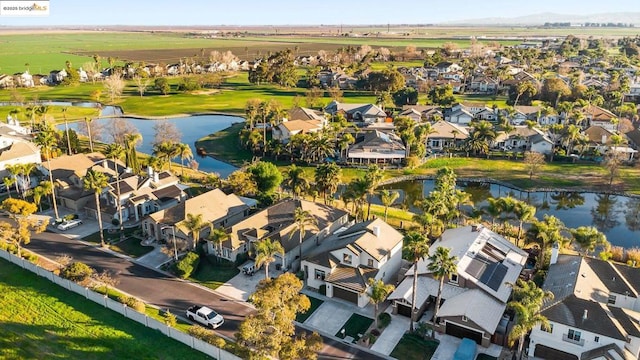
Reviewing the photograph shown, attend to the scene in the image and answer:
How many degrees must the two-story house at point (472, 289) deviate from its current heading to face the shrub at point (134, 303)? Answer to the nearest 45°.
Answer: approximately 45° to its right

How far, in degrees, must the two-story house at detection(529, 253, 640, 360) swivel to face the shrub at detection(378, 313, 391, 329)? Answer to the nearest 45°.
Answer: approximately 90° to its right

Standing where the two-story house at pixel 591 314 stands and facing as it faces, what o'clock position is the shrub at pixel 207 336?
The shrub is roughly at 2 o'clock from the two-story house.

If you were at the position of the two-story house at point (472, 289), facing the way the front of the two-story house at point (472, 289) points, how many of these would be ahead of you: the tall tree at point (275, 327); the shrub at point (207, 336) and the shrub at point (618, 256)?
2

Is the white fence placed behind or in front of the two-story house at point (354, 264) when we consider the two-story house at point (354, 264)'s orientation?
in front

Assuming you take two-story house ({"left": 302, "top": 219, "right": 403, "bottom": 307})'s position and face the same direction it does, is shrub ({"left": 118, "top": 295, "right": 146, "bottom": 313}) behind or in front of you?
in front

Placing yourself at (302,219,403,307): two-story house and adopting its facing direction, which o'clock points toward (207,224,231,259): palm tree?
The palm tree is roughly at 2 o'clock from the two-story house.

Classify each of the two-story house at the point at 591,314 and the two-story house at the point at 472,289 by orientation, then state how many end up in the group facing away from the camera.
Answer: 0

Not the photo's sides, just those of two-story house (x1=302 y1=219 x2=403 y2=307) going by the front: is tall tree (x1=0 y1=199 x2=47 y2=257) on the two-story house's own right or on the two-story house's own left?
on the two-story house's own right

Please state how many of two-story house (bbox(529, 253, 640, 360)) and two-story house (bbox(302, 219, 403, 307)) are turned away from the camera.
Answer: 0

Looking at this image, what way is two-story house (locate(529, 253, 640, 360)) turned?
toward the camera

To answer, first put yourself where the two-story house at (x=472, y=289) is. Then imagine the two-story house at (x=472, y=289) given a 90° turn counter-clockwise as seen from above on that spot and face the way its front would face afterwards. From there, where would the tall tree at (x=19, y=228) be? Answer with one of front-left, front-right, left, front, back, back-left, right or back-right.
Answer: back-right

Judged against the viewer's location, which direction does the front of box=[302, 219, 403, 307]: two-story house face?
facing the viewer and to the left of the viewer
